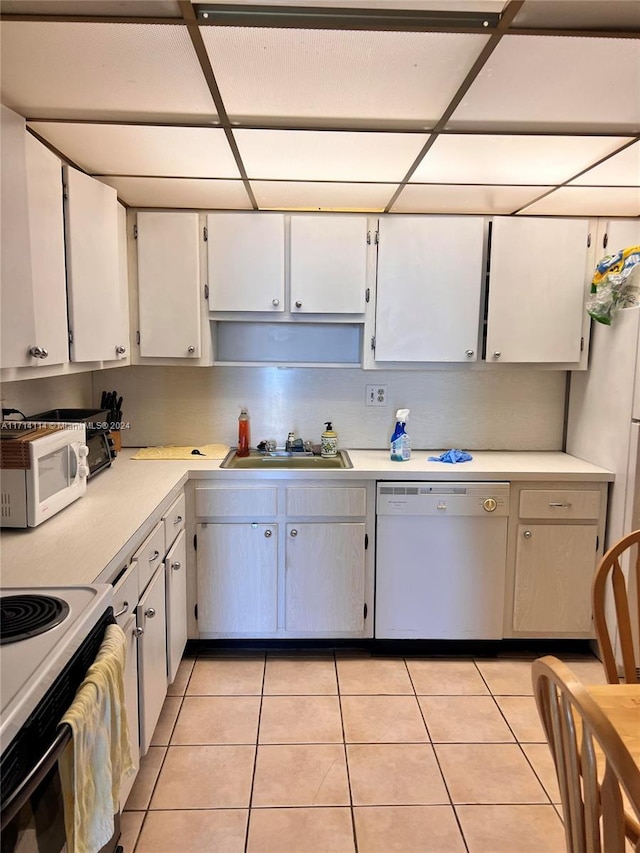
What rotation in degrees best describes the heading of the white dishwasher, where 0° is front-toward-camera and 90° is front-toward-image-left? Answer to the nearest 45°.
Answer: approximately 0°

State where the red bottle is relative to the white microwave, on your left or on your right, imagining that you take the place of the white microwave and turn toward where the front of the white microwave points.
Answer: on your left

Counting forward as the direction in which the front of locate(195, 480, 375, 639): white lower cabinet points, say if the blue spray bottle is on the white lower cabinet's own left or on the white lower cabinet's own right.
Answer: on the white lower cabinet's own left

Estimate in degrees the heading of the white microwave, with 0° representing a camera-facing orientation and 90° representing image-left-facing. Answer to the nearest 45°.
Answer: approximately 315°

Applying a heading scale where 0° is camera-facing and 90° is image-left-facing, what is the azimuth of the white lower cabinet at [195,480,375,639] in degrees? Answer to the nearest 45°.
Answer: approximately 0°

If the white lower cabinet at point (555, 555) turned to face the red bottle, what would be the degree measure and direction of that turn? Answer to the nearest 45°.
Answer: approximately 90° to its right

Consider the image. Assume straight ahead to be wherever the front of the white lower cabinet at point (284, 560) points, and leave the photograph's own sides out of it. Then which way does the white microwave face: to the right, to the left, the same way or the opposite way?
to the left

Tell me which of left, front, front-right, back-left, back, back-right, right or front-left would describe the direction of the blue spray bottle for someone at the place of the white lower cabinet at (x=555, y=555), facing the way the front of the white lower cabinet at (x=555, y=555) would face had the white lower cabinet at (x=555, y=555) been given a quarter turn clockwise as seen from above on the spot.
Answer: front

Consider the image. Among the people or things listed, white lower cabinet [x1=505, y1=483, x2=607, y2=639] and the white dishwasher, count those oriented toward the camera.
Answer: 2

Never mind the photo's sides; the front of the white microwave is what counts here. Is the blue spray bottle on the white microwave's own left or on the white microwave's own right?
on the white microwave's own left
